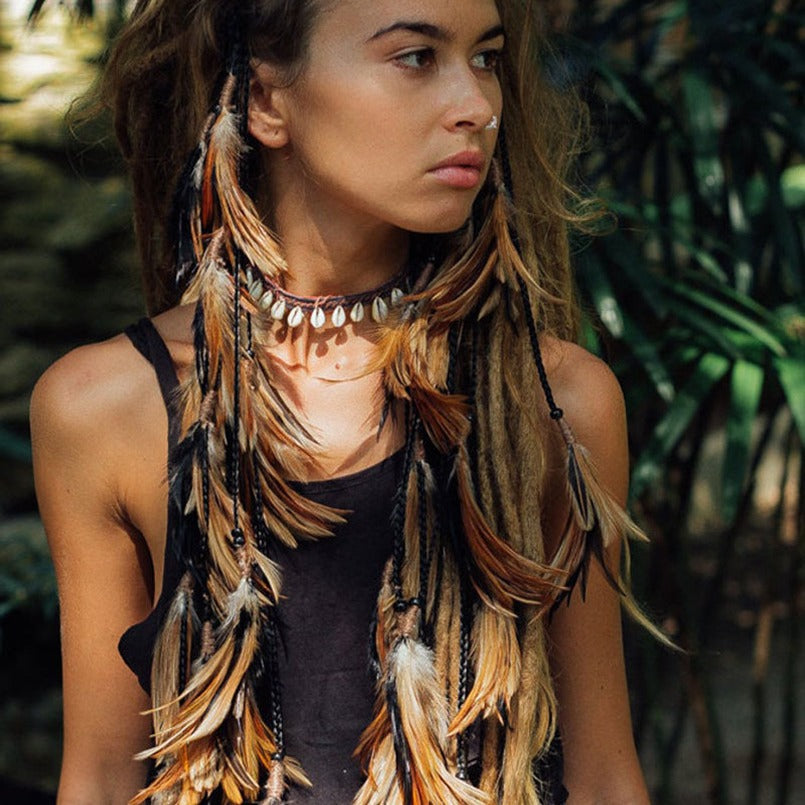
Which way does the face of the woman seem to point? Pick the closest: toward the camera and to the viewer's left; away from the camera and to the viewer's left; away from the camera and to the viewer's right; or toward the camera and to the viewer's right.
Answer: toward the camera and to the viewer's right

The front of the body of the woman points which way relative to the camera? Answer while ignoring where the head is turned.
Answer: toward the camera
